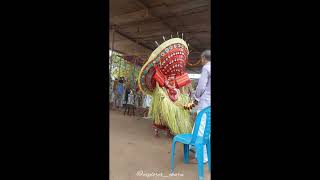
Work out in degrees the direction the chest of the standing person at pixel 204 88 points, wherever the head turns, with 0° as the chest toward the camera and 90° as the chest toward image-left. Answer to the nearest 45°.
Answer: approximately 135°

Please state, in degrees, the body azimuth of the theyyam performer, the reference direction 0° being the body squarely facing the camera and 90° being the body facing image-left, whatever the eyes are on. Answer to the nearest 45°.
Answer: approximately 315°

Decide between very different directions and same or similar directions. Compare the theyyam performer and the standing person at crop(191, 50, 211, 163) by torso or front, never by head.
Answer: very different directions
